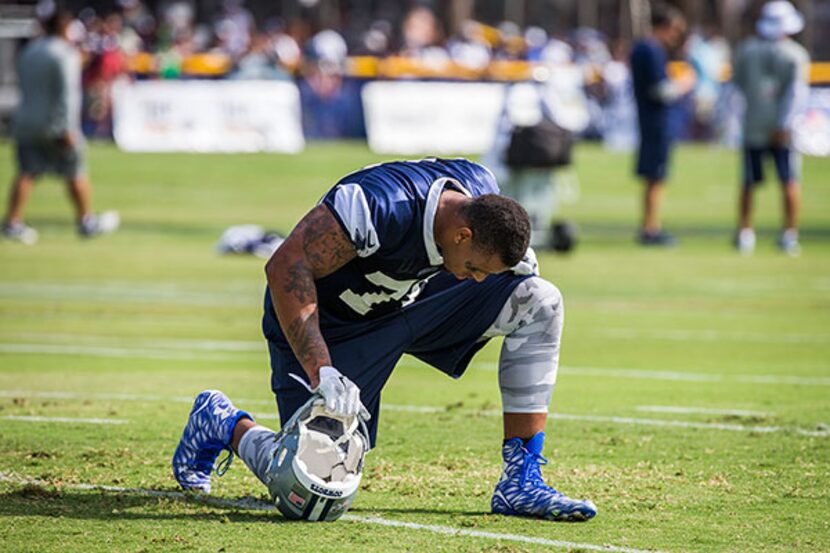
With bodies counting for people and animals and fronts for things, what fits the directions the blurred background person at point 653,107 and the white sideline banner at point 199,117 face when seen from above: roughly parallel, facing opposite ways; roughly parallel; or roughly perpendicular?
roughly perpendicular

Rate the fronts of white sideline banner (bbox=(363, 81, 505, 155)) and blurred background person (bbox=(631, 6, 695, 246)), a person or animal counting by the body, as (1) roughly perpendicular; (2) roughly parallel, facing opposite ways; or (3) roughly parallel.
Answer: roughly perpendicular

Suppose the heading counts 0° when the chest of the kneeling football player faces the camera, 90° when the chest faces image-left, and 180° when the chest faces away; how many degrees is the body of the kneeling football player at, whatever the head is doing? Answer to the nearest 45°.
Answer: approximately 315°

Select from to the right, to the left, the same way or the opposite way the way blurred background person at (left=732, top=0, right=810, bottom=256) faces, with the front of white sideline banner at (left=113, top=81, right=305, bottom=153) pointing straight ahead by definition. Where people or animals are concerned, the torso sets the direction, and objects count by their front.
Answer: the opposite way

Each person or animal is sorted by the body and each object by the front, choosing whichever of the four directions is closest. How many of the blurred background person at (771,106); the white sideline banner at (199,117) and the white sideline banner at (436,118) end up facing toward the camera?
2

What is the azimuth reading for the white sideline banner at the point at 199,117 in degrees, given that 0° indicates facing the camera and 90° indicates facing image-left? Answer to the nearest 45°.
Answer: approximately 0°

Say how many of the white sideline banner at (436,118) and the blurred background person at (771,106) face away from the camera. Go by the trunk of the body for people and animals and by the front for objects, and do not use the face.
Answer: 1

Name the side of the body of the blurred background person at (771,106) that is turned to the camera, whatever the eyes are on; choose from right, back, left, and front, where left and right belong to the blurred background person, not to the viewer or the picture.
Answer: back

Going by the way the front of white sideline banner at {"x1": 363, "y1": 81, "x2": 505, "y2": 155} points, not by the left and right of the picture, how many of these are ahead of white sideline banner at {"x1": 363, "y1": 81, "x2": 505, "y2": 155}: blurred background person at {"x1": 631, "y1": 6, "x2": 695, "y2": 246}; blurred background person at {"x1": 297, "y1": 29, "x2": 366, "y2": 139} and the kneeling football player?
2
